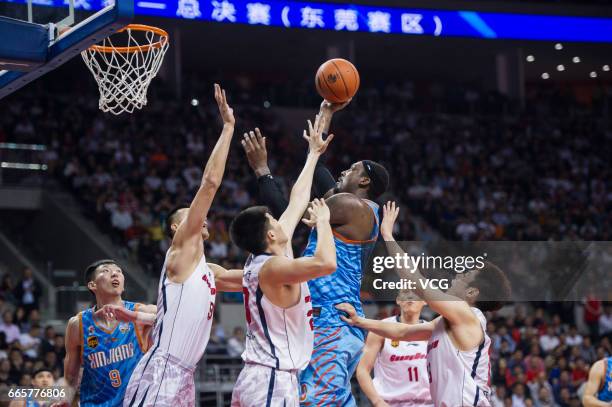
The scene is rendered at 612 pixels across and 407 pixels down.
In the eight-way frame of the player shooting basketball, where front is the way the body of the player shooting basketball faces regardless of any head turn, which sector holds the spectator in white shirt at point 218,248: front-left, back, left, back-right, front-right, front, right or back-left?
right

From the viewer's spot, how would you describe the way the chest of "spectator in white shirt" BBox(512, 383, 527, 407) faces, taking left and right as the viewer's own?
facing the viewer

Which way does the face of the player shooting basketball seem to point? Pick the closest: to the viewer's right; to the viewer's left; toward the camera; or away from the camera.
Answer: to the viewer's left

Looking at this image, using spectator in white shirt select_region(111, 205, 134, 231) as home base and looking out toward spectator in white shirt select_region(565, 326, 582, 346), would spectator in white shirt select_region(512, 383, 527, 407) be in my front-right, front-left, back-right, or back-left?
front-right

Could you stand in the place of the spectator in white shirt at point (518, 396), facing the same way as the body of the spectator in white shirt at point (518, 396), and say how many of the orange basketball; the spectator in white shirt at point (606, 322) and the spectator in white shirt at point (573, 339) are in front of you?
1

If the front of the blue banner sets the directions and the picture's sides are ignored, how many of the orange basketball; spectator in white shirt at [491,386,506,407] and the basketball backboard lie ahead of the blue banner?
3

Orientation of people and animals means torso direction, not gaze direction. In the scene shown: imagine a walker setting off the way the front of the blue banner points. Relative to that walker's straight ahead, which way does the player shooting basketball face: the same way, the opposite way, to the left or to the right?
to the right

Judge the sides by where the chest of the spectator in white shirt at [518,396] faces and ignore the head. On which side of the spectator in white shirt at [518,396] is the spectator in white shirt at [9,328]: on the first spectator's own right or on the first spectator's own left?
on the first spectator's own right

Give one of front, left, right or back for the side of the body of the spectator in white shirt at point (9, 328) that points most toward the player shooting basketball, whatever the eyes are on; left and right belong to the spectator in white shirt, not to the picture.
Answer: front

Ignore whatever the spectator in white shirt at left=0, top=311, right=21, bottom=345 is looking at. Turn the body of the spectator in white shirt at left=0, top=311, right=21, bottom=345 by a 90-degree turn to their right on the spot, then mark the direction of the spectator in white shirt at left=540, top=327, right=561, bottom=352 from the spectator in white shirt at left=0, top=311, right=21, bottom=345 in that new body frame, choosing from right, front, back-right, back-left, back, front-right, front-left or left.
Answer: back

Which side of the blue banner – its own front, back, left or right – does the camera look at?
front

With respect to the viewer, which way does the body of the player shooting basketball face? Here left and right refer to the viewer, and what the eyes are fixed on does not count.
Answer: facing to the left of the viewer

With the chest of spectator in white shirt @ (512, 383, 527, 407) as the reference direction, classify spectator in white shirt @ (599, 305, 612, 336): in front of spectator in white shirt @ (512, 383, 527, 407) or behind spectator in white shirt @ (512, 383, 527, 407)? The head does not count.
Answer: behind

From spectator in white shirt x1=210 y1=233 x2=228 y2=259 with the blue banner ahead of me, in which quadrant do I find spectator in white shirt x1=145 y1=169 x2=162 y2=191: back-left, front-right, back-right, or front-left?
front-left

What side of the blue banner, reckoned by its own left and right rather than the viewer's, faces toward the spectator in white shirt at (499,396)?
front
